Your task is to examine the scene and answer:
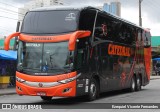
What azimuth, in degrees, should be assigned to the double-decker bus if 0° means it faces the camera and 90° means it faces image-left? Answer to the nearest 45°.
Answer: approximately 45°
